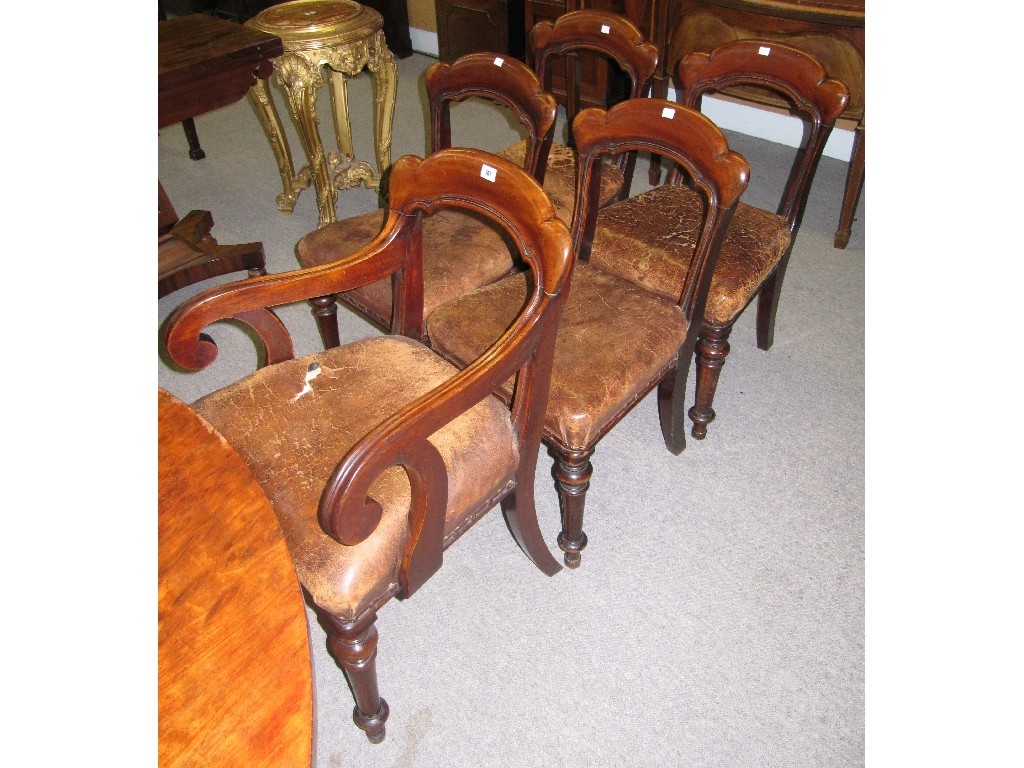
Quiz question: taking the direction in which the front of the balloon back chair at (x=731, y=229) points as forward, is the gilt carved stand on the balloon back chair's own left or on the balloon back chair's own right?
on the balloon back chair's own right

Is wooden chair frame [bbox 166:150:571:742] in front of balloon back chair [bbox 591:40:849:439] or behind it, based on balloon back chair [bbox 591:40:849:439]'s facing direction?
in front

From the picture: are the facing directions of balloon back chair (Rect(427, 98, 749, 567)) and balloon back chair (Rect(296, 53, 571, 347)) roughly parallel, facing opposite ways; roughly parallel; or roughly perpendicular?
roughly parallel

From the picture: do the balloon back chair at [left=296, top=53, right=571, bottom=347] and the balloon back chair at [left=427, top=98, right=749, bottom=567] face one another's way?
no

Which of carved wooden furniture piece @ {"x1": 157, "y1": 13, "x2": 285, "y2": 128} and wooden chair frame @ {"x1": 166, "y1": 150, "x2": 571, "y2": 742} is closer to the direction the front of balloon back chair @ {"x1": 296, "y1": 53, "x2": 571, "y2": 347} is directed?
the wooden chair frame

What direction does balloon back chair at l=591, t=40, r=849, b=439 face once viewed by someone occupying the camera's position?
facing the viewer and to the left of the viewer

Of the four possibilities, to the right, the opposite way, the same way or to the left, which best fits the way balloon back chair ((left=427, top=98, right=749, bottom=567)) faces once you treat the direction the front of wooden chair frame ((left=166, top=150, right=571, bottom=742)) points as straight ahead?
the same way

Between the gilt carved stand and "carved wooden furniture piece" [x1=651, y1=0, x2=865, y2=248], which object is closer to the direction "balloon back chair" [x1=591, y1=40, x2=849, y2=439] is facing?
the gilt carved stand

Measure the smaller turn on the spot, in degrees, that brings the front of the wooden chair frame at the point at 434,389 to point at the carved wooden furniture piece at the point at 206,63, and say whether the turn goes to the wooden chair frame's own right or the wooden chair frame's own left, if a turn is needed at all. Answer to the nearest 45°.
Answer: approximately 135° to the wooden chair frame's own right

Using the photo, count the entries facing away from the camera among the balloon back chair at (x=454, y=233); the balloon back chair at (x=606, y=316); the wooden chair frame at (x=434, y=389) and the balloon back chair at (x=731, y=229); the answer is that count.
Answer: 0

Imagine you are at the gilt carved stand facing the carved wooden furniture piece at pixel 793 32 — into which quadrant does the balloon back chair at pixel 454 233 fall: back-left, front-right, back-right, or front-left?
front-right

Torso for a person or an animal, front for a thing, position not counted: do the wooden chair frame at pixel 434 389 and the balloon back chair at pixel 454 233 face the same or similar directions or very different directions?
same or similar directions

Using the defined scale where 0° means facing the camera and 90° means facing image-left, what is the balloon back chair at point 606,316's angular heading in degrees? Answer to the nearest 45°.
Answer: approximately 45°

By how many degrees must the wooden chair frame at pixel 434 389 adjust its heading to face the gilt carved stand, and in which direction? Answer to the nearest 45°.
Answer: approximately 135° to its right

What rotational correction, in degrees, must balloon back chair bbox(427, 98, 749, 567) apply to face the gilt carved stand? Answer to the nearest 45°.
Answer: approximately 90° to its right

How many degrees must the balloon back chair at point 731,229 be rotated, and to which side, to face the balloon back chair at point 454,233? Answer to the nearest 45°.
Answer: approximately 45° to its right

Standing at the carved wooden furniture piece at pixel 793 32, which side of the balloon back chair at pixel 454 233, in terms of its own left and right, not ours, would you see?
back

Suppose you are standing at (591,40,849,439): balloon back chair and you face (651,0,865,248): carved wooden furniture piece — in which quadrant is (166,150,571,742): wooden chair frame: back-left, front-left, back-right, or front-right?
back-left

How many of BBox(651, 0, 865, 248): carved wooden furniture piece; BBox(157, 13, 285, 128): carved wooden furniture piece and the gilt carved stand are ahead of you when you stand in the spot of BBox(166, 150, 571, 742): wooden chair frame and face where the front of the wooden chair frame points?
0
